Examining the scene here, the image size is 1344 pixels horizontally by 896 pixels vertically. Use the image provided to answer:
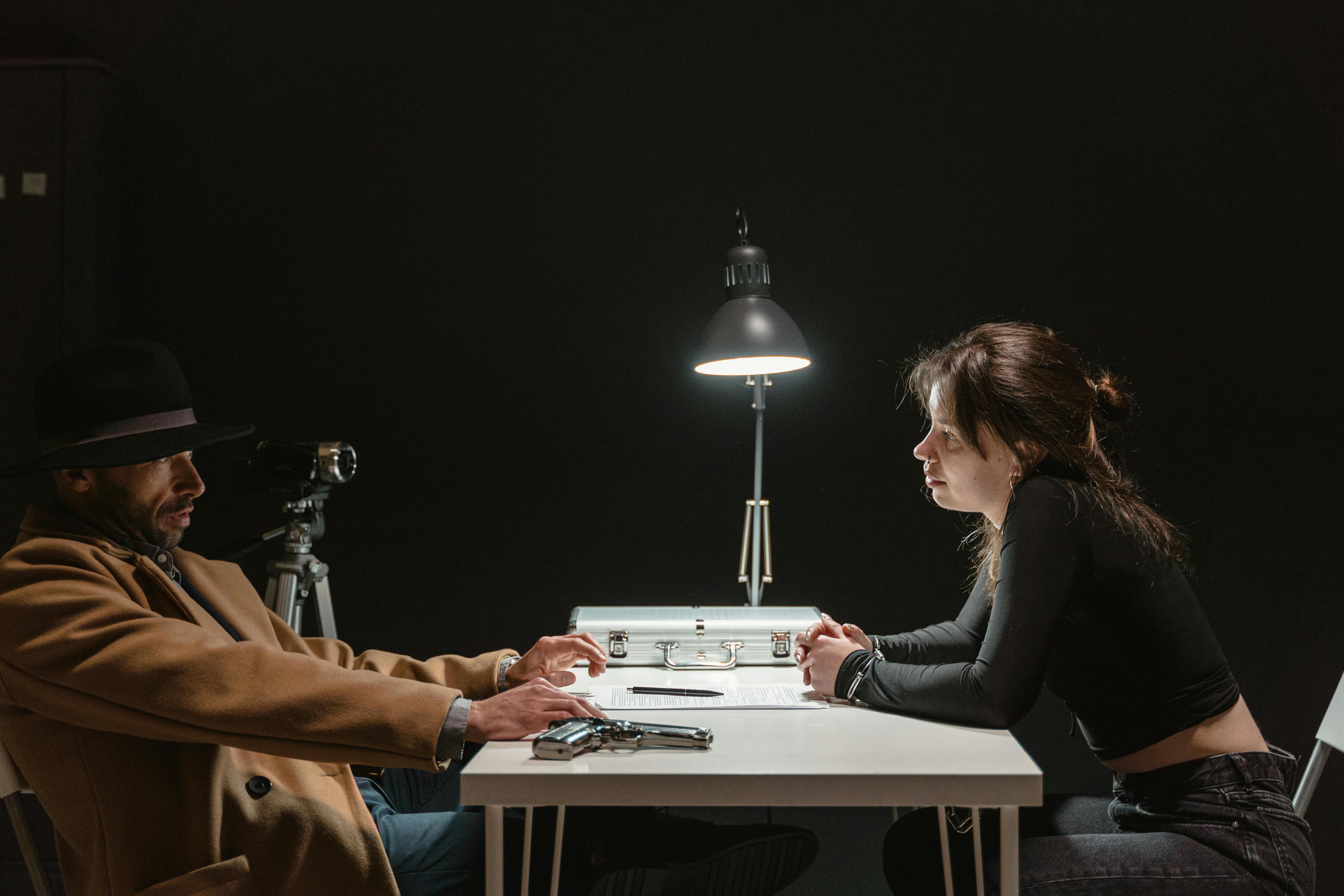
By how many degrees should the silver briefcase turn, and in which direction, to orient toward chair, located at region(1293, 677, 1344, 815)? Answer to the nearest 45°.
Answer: approximately 90° to its left

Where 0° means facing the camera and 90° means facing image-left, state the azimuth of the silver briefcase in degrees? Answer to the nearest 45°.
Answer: approximately 0°

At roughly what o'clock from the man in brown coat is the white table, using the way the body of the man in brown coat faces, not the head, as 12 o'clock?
The white table is roughly at 1 o'clock from the man in brown coat.

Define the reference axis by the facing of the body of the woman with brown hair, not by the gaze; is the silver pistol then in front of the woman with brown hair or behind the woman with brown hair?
in front

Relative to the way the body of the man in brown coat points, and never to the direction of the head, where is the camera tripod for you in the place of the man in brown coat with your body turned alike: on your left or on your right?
on your left

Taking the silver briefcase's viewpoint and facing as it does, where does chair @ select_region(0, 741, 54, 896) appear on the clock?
The chair is roughly at 2 o'clock from the silver briefcase.

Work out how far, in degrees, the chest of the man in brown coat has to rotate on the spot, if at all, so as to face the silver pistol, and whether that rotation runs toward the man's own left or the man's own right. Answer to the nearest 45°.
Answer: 0° — they already face it

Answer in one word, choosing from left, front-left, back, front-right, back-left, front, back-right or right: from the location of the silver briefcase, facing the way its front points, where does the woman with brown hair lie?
front-left

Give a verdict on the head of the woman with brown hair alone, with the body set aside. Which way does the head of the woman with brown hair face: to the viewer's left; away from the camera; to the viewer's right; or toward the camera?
to the viewer's left

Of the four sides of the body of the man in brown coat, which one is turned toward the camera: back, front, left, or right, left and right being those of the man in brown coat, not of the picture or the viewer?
right

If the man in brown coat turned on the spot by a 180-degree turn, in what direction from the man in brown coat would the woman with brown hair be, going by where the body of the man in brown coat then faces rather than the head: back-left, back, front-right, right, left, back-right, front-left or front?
back

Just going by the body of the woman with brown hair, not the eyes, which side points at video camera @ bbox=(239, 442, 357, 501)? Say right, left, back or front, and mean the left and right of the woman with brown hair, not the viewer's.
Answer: front

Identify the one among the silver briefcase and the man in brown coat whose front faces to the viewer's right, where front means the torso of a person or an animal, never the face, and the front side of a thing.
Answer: the man in brown coat

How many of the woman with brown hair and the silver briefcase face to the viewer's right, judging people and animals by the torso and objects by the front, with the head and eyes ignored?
0

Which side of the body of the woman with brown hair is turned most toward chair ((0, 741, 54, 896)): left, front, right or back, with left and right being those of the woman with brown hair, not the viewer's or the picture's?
front

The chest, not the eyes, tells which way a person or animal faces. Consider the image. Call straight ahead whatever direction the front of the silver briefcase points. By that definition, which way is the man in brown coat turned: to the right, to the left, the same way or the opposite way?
to the left

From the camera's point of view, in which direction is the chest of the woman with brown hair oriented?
to the viewer's left

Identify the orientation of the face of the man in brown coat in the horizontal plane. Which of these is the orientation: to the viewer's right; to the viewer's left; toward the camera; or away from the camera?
to the viewer's right
